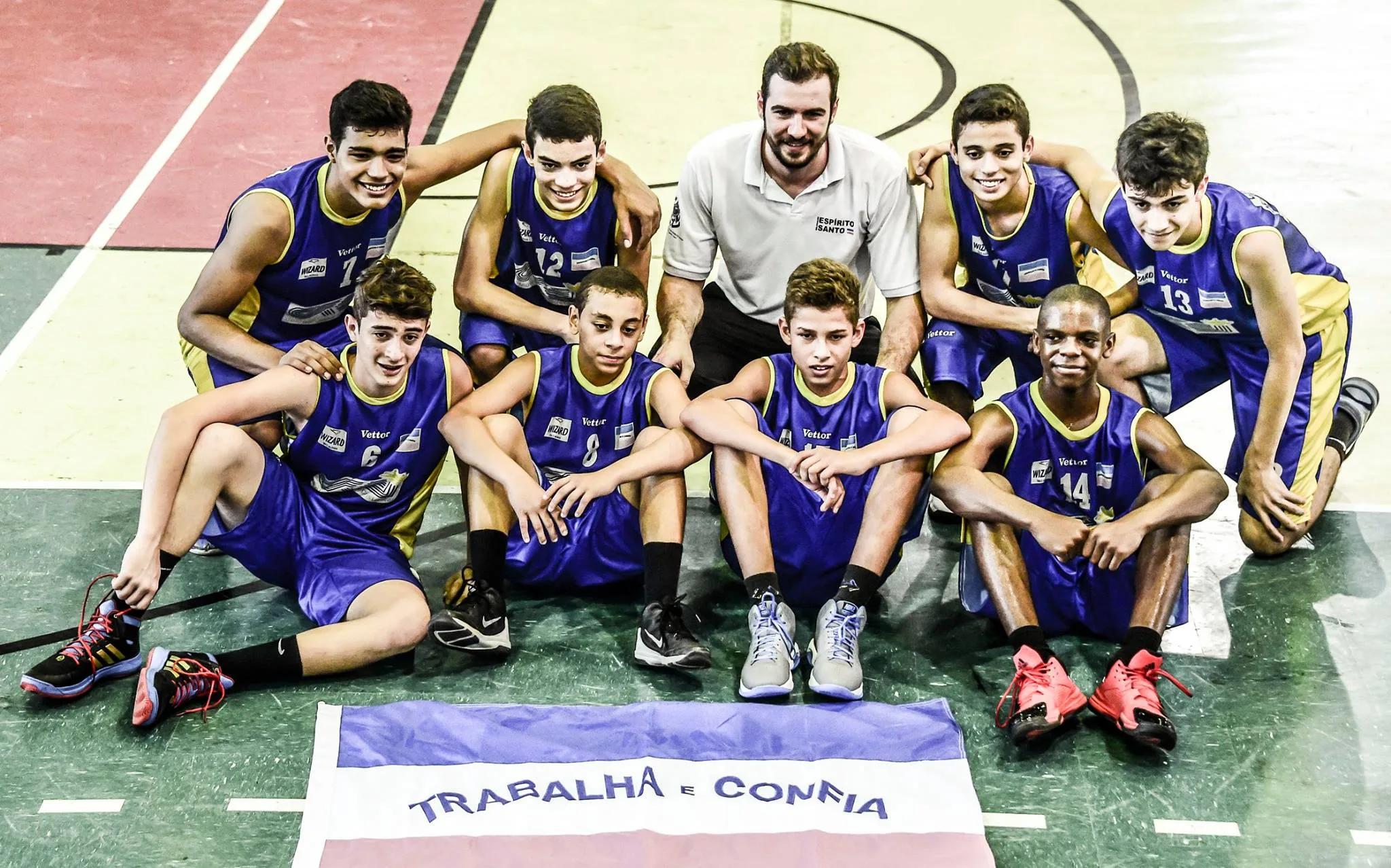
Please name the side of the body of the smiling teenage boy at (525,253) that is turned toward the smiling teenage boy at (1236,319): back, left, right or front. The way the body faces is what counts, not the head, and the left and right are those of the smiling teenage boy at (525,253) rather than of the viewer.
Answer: left

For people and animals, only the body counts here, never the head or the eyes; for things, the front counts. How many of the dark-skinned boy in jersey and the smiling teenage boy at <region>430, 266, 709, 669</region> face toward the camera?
2

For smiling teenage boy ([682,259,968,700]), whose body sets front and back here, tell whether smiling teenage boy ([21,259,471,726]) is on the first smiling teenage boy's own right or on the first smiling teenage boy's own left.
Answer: on the first smiling teenage boy's own right

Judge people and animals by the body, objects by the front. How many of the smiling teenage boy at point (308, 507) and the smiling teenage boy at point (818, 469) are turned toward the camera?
2

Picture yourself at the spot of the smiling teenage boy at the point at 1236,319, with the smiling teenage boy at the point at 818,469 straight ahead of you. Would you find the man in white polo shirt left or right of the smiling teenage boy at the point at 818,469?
right
